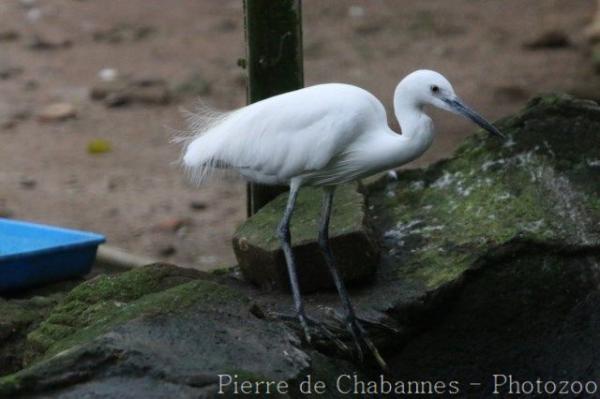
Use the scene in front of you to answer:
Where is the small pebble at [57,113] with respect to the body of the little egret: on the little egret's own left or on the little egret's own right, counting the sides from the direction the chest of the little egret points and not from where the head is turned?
on the little egret's own left

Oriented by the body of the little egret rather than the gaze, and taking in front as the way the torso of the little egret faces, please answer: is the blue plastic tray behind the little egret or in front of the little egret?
behind

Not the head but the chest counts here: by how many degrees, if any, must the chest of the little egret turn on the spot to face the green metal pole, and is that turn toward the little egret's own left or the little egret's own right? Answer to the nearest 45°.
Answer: approximately 90° to the little egret's own left

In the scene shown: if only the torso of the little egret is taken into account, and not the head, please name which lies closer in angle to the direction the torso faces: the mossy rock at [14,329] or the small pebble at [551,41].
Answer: the small pebble

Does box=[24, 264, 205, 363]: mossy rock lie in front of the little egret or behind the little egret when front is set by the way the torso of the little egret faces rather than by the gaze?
behind

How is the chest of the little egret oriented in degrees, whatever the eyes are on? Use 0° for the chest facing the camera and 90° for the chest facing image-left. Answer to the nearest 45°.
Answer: approximately 270°

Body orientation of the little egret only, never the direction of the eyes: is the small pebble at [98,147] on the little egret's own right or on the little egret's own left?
on the little egret's own left

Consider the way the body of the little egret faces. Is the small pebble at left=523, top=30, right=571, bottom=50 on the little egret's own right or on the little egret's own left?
on the little egret's own left
